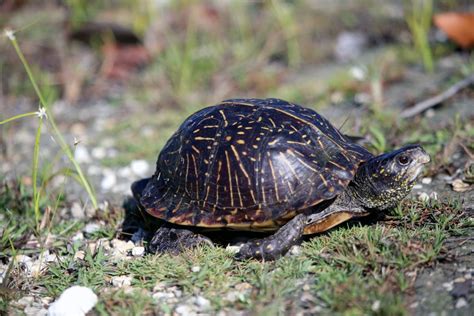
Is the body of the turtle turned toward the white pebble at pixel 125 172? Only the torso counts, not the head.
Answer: no

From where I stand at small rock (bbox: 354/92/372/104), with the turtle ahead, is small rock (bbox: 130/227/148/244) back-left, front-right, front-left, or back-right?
front-right

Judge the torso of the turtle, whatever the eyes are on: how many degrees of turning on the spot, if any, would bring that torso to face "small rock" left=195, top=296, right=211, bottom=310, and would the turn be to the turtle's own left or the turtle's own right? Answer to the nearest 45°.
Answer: approximately 135° to the turtle's own right

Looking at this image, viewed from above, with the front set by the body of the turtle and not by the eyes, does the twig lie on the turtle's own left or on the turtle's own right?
on the turtle's own left

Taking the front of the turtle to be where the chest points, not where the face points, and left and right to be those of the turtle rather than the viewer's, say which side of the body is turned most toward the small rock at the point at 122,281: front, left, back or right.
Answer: back

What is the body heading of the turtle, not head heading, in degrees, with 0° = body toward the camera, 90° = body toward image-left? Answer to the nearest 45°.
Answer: approximately 270°

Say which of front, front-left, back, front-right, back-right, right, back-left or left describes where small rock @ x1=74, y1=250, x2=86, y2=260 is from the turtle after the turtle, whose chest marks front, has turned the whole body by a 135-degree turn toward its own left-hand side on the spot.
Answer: front-left

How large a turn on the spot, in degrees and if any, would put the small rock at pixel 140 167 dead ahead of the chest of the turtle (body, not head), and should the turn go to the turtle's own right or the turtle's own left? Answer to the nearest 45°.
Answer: approximately 135° to the turtle's own left

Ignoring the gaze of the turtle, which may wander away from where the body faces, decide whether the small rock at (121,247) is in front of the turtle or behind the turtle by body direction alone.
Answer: behind

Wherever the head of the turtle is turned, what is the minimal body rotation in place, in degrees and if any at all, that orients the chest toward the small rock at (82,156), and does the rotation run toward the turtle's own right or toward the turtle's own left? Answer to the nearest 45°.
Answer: approximately 135° to the turtle's own left

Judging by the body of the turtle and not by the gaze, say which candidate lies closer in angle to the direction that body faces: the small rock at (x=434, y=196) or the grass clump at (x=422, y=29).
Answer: the small rock
